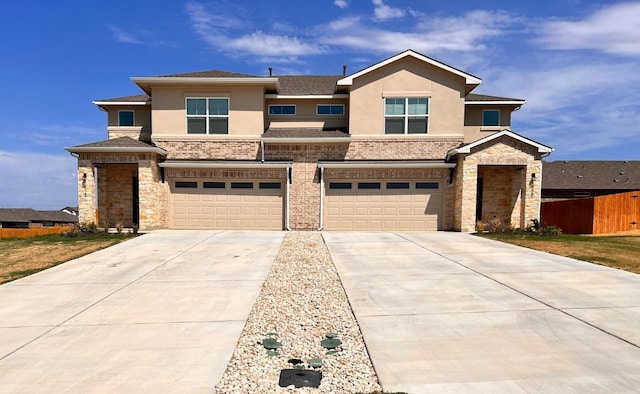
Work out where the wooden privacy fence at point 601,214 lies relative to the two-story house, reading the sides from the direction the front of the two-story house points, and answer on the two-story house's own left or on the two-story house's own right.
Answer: on the two-story house's own left

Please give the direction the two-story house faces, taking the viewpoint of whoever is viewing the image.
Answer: facing the viewer
